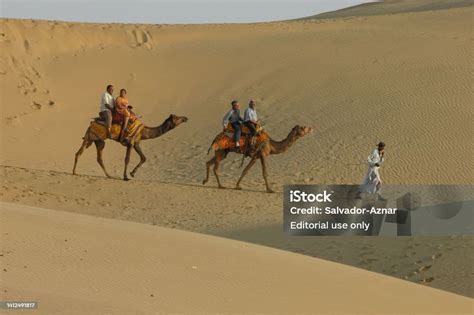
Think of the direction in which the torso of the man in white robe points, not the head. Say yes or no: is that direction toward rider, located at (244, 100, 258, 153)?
no

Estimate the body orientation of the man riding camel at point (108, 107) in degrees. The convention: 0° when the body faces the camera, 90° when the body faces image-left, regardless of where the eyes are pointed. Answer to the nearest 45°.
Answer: approximately 270°

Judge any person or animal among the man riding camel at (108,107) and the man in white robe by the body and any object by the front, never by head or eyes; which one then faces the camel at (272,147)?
the man riding camel

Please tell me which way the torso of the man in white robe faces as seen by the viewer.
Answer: to the viewer's right

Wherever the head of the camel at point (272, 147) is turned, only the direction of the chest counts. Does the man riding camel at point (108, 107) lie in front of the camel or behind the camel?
behind

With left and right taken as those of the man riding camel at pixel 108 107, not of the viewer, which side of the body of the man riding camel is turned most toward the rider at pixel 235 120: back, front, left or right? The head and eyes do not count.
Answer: front

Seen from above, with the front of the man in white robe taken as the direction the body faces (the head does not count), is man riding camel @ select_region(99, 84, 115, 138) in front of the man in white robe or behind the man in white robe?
behind

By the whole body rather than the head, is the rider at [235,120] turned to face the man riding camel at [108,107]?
no

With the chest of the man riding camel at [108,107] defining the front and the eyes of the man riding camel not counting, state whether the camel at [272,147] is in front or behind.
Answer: in front

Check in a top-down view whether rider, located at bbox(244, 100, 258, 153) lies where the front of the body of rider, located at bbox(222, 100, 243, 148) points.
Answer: yes

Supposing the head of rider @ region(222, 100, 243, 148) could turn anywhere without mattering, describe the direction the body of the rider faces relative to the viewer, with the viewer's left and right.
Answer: facing to the right of the viewer

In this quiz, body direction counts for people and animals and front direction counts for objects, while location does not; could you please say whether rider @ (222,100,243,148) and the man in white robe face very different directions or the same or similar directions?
same or similar directions

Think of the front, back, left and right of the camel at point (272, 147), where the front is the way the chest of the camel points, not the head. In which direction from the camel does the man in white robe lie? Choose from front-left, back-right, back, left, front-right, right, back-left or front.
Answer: front-right

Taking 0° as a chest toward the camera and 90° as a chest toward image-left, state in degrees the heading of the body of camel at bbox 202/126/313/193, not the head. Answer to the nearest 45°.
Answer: approximately 270°
